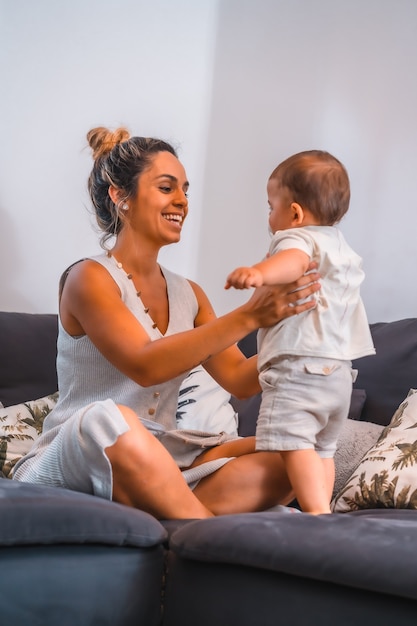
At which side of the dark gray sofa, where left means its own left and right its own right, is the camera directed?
front

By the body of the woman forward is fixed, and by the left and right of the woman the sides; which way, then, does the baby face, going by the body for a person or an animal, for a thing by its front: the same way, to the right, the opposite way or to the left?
the opposite way

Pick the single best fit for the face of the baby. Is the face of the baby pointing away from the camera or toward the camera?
away from the camera

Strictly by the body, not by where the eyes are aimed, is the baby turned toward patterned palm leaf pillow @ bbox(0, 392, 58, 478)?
yes

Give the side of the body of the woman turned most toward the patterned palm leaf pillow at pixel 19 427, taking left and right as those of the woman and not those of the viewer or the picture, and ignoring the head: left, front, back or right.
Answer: back
